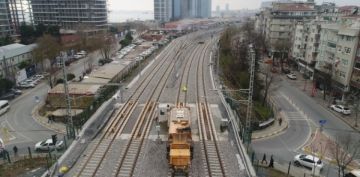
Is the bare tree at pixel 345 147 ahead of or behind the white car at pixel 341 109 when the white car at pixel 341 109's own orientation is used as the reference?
behind

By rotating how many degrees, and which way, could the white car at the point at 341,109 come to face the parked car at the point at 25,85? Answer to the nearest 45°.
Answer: approximately 45° to its left

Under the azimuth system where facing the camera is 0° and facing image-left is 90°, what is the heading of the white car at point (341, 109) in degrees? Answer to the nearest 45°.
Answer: approximately 135°

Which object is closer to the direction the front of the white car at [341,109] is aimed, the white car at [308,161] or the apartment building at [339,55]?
the apartment building

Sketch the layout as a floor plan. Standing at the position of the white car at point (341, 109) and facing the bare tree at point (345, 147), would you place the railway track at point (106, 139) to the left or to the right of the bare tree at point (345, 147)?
right

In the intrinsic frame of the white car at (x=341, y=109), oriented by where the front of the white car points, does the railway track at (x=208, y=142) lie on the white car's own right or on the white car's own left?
on the white car's own left

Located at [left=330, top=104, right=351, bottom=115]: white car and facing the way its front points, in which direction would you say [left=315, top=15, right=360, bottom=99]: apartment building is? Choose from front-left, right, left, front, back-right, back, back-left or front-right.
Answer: front-right

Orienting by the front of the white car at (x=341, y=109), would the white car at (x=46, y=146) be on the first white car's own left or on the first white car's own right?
on the first white car's own left

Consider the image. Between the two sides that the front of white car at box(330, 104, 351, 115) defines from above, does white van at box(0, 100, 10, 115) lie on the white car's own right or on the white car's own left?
on the white car's own left

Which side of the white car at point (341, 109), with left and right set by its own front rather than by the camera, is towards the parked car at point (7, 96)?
left

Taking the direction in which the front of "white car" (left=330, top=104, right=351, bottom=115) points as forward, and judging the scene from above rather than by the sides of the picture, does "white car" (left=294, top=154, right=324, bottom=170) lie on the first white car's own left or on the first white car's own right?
on the first white car's own left
